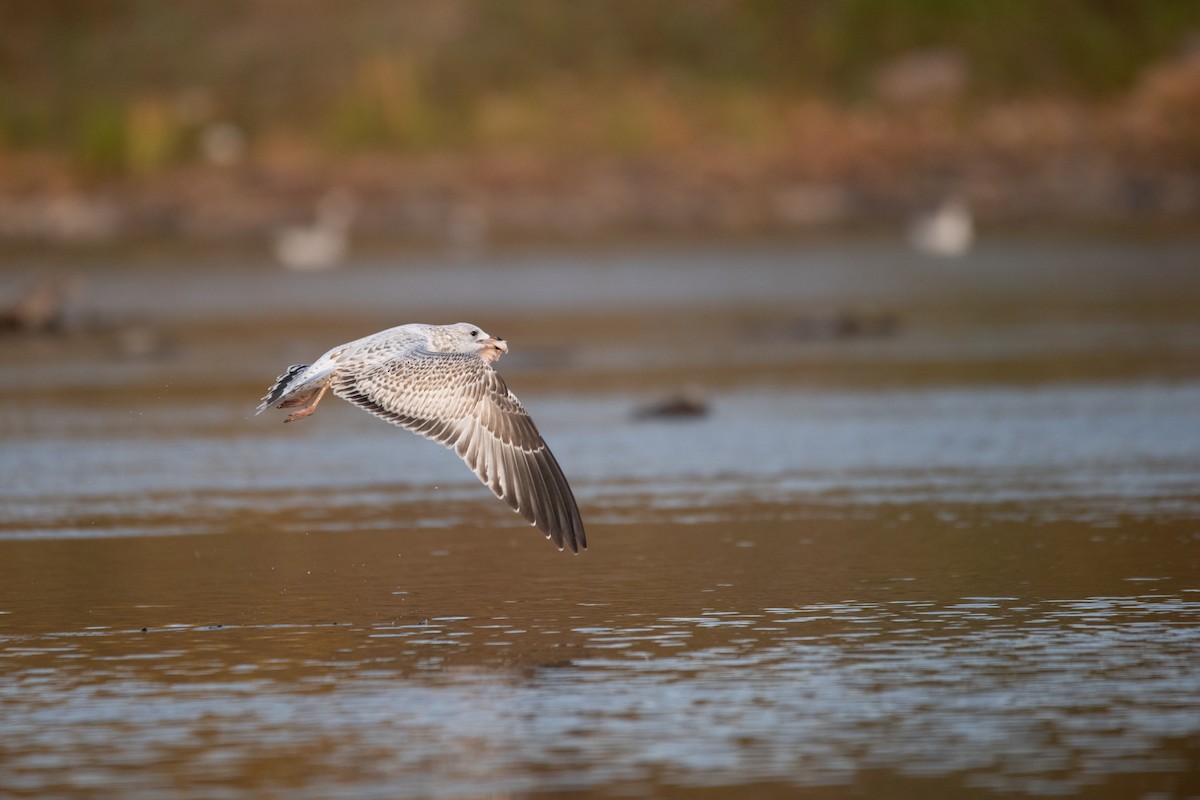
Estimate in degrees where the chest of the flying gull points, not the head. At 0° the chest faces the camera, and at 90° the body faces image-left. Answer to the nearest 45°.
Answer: approximately 270°

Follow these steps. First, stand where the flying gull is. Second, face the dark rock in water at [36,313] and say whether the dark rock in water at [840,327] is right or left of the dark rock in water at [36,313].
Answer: right
